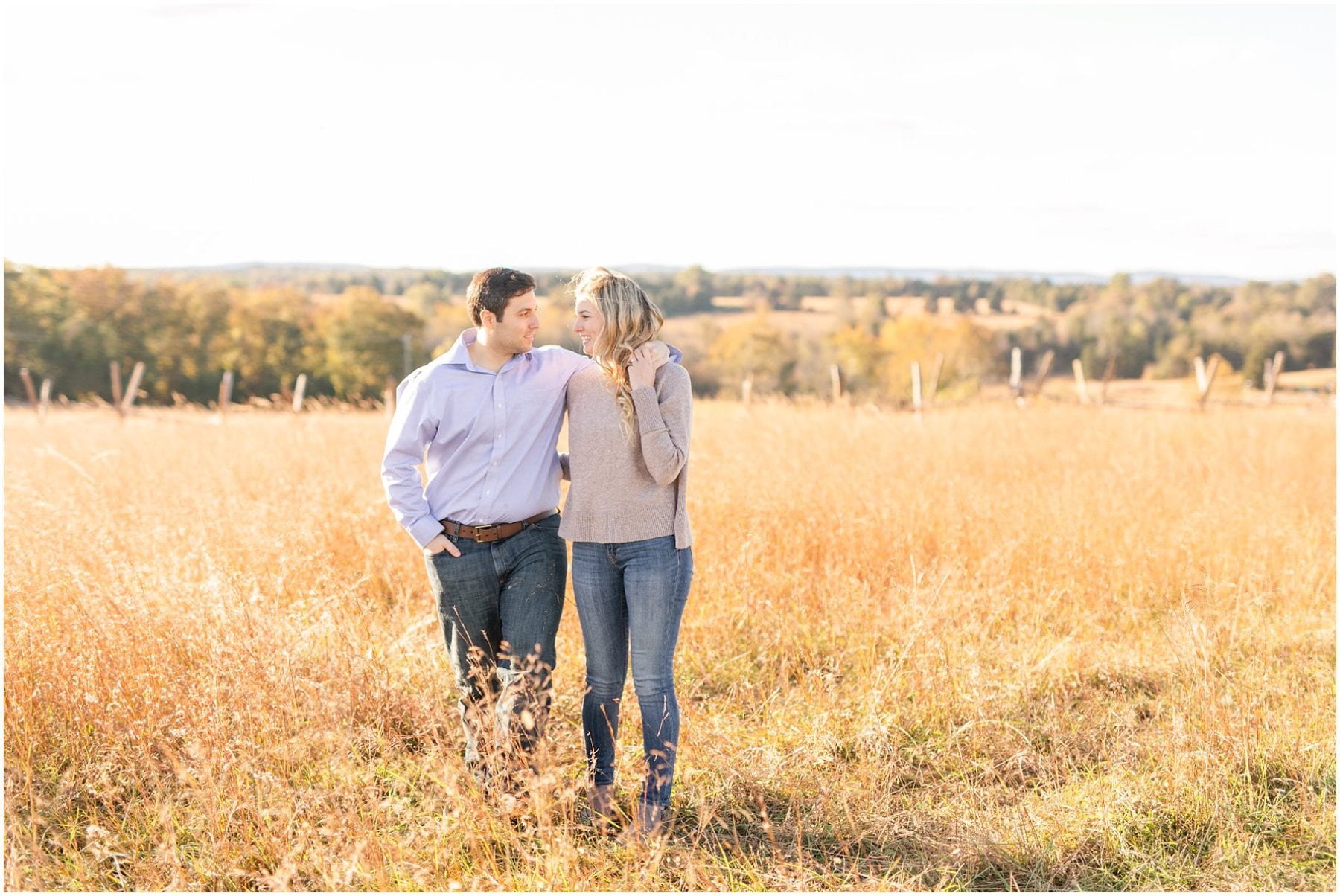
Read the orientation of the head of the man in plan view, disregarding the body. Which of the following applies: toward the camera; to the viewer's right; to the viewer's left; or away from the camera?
to the viewer's right

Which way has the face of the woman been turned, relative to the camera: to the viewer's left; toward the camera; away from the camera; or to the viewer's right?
to the viewer's left

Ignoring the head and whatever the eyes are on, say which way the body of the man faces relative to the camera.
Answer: toward the camera
